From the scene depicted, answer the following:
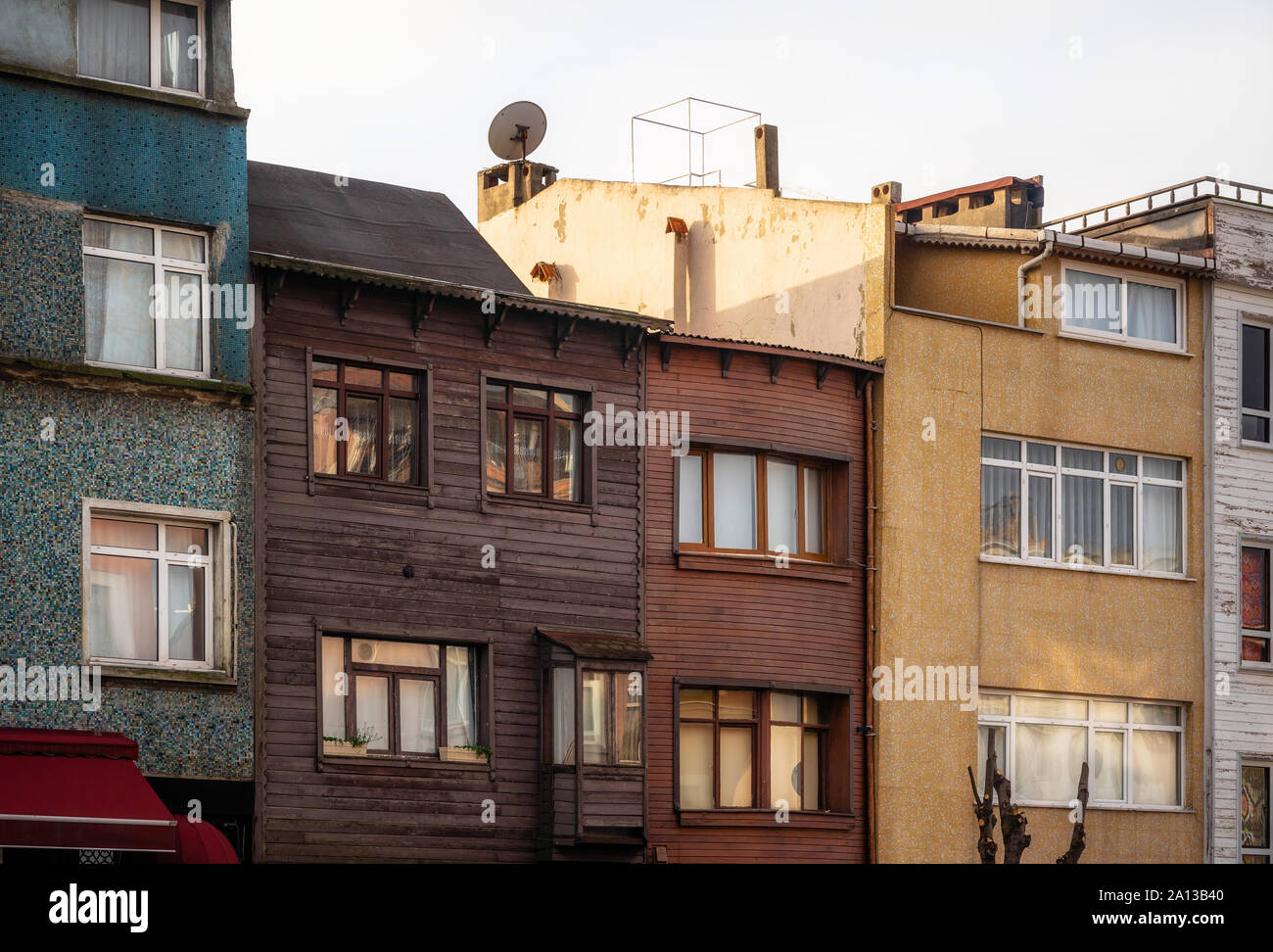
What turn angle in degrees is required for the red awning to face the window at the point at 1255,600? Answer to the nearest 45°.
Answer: approximately 135° to its left

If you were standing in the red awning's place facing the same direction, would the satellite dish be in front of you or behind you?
behind

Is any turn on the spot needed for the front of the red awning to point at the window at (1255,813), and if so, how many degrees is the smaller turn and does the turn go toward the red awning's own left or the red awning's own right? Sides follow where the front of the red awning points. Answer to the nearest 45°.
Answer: approximately 135° to the red awning's own left

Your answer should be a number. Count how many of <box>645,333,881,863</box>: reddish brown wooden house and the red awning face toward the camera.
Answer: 2

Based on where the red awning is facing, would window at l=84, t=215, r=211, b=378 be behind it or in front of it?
behind

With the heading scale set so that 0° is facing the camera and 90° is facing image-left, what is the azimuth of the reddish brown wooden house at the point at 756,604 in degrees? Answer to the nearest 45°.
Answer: approximately 0°

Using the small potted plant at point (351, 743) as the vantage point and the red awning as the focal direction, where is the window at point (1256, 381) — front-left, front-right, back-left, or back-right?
back-left

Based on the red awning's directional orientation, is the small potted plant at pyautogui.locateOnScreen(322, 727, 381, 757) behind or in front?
behind

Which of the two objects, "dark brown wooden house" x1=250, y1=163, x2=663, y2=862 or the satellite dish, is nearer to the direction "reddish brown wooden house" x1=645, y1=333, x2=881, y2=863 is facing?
the dark brown wooden house
